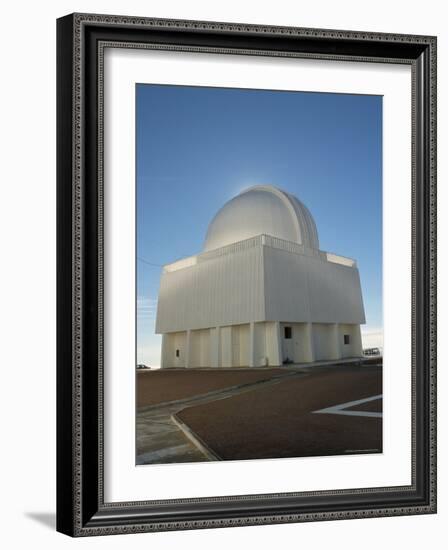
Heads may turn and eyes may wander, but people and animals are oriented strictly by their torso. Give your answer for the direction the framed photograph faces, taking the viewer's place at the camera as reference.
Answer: facing the viewer and to the right of the viewer
